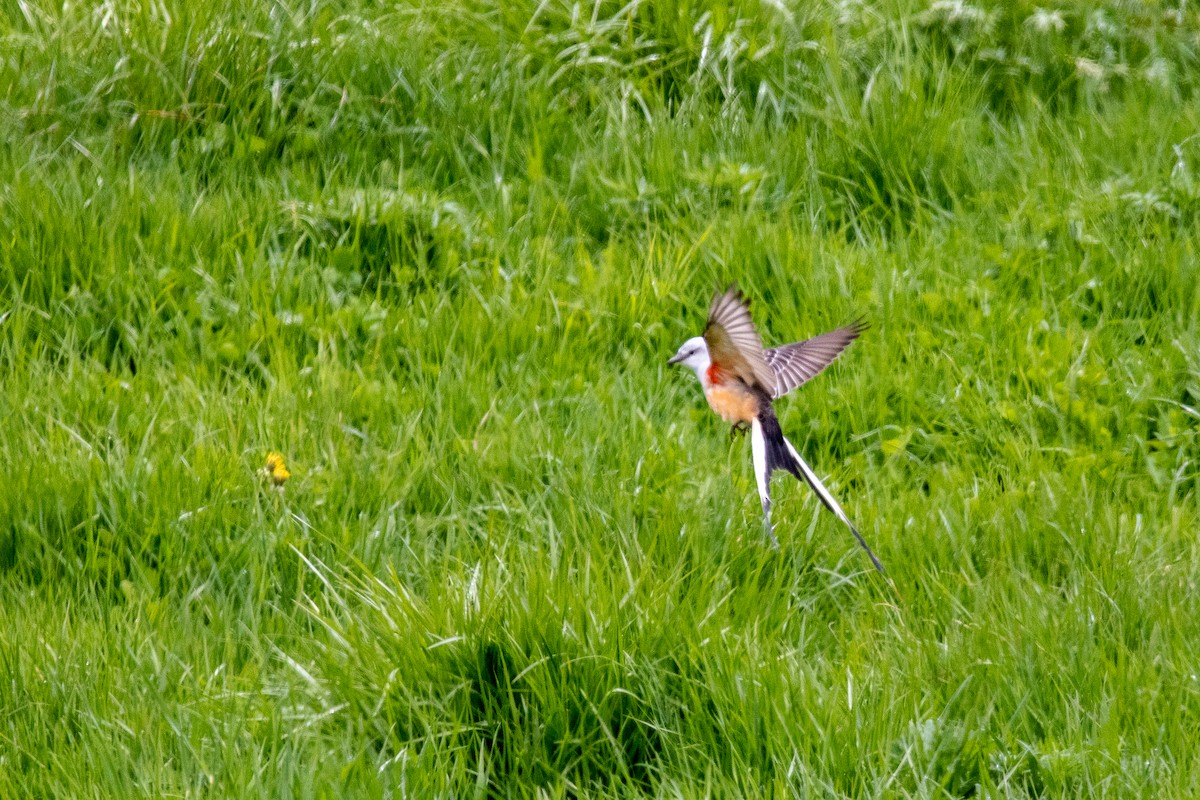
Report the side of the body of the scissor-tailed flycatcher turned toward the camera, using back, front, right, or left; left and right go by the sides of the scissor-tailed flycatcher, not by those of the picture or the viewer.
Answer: left

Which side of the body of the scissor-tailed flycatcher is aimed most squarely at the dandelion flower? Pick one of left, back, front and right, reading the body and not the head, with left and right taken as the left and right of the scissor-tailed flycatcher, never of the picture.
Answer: front
